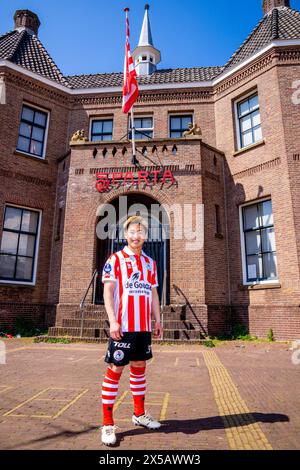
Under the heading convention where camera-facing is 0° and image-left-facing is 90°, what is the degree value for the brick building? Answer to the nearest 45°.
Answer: approximately 0°
